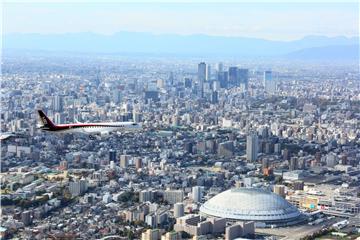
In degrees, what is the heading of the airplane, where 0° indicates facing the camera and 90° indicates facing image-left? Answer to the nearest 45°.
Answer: approximately 270°

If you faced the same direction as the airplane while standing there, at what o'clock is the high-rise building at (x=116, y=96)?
The high-rise building is roughly at 9 o'clock from the airplane.

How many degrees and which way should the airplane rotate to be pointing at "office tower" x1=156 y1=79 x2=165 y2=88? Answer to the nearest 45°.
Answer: approximately 90° to its left

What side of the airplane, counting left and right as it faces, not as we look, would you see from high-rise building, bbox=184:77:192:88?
left

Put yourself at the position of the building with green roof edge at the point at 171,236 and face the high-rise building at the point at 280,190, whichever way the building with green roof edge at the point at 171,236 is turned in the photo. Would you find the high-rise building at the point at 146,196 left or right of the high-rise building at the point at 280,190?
left

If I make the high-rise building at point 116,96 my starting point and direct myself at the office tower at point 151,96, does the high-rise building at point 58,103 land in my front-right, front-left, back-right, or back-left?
back-right
